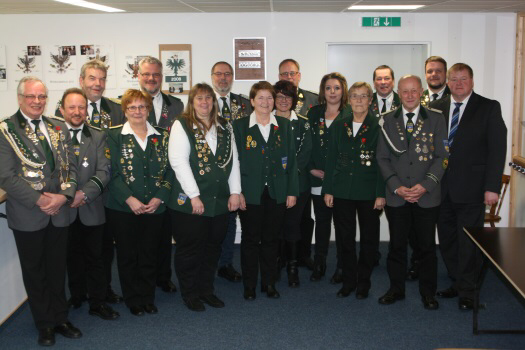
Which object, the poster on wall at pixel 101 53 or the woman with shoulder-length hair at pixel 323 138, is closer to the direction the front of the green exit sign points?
the woman with shoulder-length hair

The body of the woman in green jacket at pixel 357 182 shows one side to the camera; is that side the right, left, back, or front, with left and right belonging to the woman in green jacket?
front

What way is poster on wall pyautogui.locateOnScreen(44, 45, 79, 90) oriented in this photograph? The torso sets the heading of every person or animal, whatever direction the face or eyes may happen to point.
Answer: toward the camera

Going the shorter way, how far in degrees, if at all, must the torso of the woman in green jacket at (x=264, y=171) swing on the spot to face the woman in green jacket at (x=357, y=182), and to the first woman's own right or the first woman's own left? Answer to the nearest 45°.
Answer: approximately 90° to the first woman's own left

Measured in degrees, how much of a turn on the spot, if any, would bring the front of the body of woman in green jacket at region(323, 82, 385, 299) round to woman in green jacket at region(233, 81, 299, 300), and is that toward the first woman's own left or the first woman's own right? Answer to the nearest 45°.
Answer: approximately 90° to the first woman's own right

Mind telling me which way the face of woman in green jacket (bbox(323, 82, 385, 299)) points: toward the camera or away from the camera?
toward the camera

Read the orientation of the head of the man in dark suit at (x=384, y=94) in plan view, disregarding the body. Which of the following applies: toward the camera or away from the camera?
toward the camera

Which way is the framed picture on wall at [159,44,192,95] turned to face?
toward the camera

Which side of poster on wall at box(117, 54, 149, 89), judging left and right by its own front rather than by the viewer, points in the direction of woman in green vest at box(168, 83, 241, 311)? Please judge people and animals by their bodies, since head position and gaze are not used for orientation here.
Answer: front

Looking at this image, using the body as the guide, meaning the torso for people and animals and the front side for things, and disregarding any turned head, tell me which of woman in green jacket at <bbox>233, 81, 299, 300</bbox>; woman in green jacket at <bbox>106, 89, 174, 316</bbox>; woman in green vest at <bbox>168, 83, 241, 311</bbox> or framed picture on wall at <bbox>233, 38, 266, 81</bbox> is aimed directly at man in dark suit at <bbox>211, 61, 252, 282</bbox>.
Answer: the framed picture on wall

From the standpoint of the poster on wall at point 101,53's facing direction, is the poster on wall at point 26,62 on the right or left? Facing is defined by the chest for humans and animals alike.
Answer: on its right

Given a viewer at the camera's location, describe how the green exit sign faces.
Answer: facing the viewer

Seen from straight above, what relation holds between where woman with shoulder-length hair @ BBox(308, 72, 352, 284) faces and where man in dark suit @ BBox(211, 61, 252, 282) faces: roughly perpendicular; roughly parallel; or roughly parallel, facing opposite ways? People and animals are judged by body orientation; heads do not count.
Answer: roughly parallel

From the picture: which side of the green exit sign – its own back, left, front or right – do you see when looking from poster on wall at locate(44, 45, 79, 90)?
right

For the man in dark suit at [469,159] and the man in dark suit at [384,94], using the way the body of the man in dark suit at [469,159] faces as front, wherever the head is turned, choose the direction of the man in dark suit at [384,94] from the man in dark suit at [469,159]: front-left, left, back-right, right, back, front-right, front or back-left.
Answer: right

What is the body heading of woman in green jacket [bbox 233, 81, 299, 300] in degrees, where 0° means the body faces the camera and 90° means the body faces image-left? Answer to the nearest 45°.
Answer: approximately 0°
